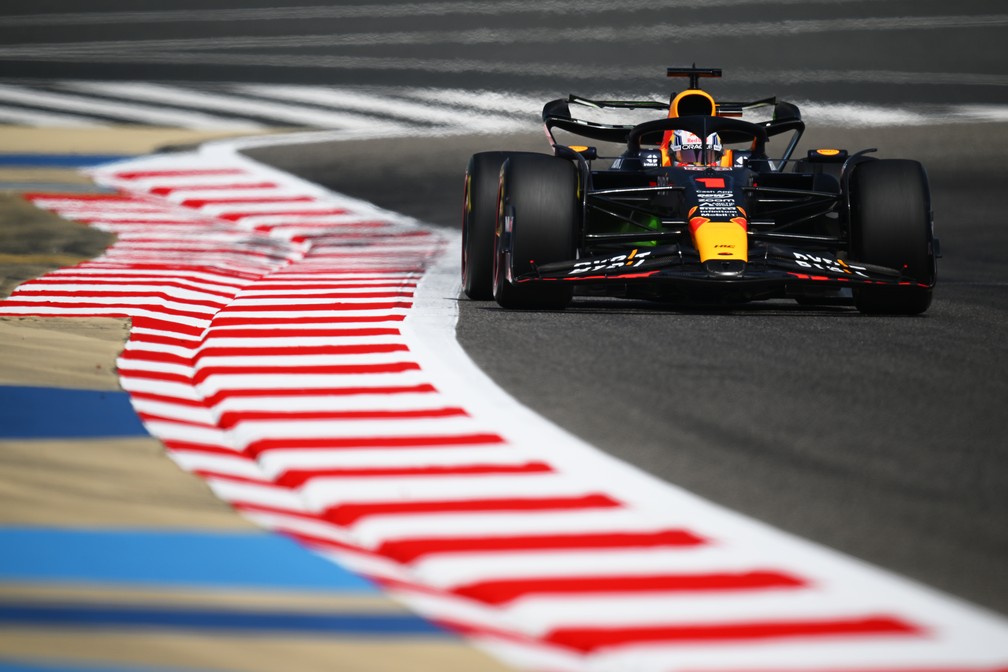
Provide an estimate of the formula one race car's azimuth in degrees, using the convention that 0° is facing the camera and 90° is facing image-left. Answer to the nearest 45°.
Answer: approximately 0°
